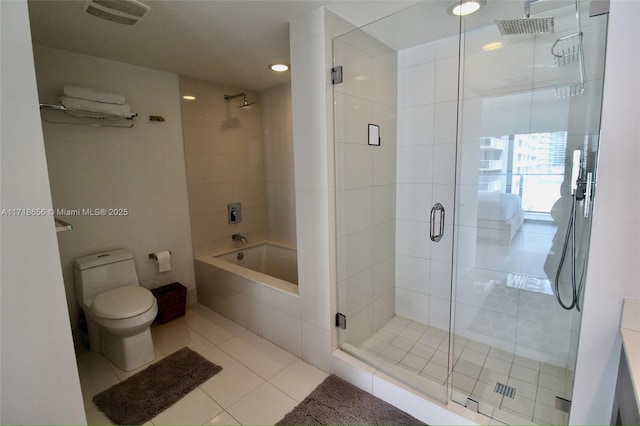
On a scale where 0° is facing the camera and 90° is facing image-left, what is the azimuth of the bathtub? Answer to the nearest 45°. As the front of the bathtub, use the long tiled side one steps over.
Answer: approximately 45°

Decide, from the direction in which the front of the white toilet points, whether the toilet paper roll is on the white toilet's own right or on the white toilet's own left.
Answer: on the white toilet's own left

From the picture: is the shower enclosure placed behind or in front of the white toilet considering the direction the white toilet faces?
in front

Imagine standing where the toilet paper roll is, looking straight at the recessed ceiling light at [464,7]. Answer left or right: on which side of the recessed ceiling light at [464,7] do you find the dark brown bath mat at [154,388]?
right

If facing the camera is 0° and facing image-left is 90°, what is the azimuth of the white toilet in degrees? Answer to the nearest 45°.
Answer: approximately 315°

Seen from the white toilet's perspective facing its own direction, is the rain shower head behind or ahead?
ahead

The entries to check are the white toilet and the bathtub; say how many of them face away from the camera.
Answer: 0
